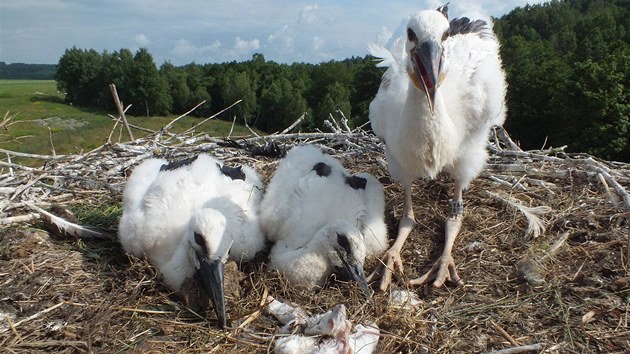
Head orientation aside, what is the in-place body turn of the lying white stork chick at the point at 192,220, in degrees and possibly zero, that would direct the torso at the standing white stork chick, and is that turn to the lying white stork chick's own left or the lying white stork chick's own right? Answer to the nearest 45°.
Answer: approximately 90° to the lying white stork chick's own left

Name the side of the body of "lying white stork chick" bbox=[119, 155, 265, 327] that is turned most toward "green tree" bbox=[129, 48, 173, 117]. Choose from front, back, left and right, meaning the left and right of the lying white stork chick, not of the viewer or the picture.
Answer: back

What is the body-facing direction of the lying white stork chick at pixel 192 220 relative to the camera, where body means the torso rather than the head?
toward the camera

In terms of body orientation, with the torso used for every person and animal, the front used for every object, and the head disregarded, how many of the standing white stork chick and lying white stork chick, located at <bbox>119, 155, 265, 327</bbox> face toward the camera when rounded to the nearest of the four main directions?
2

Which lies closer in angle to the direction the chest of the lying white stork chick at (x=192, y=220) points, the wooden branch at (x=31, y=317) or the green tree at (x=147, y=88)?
the wooden branch

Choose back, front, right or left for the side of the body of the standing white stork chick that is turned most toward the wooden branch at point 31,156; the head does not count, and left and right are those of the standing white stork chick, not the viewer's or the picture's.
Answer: right

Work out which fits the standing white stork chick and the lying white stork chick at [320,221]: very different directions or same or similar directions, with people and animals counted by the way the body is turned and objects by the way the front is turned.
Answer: same or similar directions

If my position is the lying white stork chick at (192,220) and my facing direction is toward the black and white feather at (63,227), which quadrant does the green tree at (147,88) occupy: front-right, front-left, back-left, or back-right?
front-right

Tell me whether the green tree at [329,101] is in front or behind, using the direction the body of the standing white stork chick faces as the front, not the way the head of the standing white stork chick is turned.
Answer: behind

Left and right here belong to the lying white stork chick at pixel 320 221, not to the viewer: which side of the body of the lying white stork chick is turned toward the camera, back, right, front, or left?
front

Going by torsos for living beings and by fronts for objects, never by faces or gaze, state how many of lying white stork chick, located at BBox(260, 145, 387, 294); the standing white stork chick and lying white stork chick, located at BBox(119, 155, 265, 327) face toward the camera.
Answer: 3

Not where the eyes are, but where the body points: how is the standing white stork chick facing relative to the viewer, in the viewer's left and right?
facing the viewer

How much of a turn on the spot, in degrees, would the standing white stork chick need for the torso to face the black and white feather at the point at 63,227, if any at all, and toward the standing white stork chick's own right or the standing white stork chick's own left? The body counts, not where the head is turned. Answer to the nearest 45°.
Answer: approximately 90° to the standing white stork chick's own right

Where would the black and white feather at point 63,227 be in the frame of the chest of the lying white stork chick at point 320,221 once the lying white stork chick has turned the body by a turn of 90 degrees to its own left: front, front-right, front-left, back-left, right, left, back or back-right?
back

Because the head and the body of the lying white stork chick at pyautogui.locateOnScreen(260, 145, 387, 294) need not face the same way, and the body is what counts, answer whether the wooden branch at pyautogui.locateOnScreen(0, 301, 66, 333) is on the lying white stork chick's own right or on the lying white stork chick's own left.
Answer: on the lying white stork chick's own right

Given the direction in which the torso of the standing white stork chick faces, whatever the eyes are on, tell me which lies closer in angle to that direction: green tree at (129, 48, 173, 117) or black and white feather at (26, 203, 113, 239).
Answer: the black and white feather
